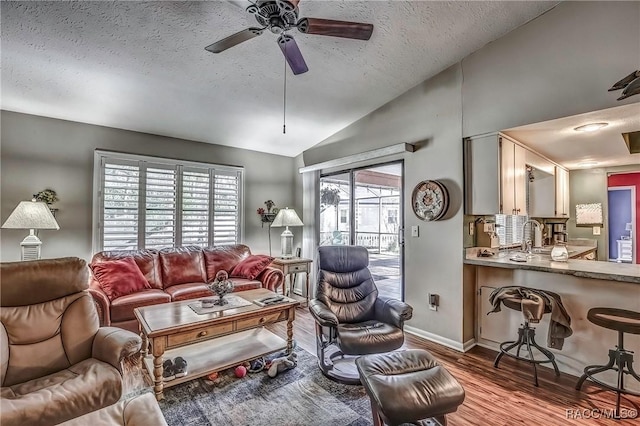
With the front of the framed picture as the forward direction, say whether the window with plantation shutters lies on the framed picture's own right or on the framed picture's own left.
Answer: on the framed picture's own right

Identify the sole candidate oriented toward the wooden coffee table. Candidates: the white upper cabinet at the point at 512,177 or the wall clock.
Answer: the wall clock

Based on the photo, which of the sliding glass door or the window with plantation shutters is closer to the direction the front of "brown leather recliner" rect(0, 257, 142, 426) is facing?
the sliding glass door

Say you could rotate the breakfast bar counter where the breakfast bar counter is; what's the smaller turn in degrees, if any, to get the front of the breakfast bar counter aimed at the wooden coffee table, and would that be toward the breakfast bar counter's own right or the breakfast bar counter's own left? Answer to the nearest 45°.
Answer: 0° — it already faces it

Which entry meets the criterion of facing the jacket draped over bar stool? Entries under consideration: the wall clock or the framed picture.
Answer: the framed picture

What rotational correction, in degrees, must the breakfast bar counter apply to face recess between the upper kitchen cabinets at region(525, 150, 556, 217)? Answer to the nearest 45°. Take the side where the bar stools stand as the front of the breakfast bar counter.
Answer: approximately 135° to its right

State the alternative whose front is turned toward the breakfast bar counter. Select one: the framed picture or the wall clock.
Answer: the framed picture

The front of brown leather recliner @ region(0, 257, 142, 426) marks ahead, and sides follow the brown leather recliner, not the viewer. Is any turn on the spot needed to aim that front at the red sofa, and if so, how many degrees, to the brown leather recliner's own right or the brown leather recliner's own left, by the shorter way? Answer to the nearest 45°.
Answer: approximately 90° to the brown leather recliner's own left

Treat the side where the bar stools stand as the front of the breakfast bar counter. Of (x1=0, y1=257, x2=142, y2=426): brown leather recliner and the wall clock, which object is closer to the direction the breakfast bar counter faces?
the brown leather recliner
